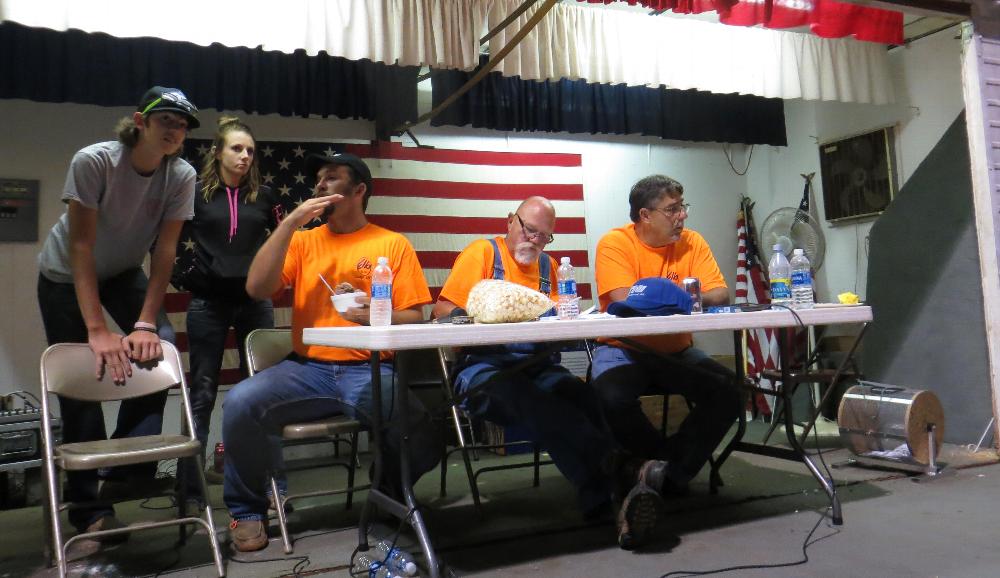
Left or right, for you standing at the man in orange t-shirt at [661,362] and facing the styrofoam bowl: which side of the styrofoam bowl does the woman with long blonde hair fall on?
right

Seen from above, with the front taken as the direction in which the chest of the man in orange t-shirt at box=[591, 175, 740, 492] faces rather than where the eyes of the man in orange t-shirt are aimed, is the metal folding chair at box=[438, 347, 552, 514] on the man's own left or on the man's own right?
on the man's own right

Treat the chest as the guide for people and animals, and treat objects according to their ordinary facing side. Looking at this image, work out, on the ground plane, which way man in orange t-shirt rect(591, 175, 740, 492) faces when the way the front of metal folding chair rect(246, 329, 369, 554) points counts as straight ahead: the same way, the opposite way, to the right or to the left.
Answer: the same way

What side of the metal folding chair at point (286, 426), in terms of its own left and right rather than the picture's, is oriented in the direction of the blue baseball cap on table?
left

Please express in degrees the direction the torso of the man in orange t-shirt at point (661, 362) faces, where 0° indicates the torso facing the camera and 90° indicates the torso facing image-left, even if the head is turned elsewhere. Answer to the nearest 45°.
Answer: approximately 0°

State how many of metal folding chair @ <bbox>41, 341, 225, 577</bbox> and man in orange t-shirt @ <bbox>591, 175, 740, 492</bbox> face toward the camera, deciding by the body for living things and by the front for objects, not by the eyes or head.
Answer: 2

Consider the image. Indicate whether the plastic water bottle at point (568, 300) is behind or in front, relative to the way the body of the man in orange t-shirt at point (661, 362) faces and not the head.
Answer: in front

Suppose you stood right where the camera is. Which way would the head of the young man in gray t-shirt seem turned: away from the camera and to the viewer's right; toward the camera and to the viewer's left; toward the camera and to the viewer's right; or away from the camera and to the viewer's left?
toward the camera and to the viewer's right

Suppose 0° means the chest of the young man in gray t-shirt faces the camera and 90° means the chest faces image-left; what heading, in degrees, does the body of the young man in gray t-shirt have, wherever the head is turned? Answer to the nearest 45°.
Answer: approximately 315°

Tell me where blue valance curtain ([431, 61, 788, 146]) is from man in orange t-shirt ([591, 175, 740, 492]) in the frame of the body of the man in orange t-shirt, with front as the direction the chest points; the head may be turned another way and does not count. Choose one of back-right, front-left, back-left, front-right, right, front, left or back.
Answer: back
